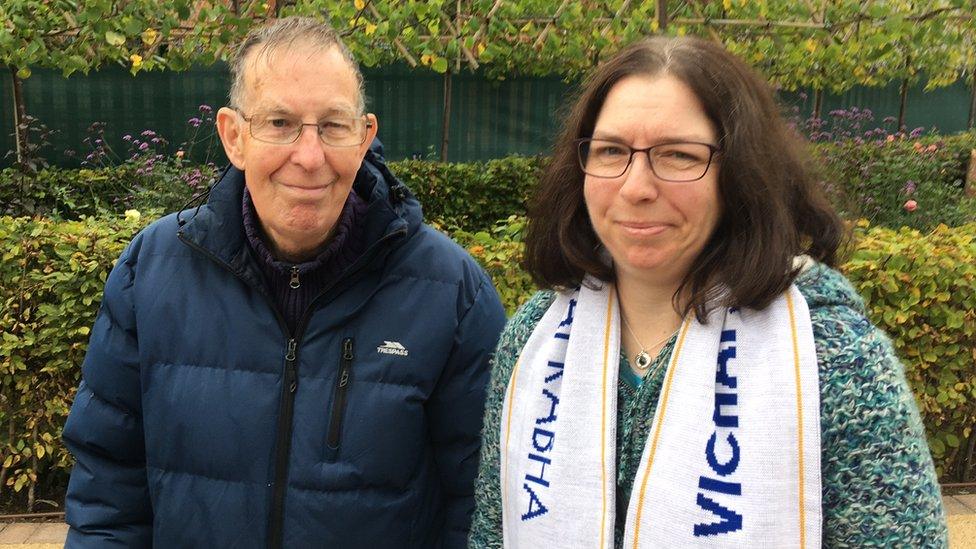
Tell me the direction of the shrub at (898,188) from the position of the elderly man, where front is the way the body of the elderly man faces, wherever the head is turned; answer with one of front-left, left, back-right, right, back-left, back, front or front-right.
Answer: back-left

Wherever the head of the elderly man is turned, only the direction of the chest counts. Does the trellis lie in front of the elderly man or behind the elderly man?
behind

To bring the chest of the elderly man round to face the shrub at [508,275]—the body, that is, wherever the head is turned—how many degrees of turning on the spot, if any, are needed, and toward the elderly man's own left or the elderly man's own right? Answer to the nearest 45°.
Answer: approximately 135° to the elderly man's own left

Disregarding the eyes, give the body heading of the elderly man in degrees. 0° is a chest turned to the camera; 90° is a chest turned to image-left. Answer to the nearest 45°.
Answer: approximately 0°

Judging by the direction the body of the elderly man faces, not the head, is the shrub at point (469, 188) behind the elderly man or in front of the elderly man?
behind
